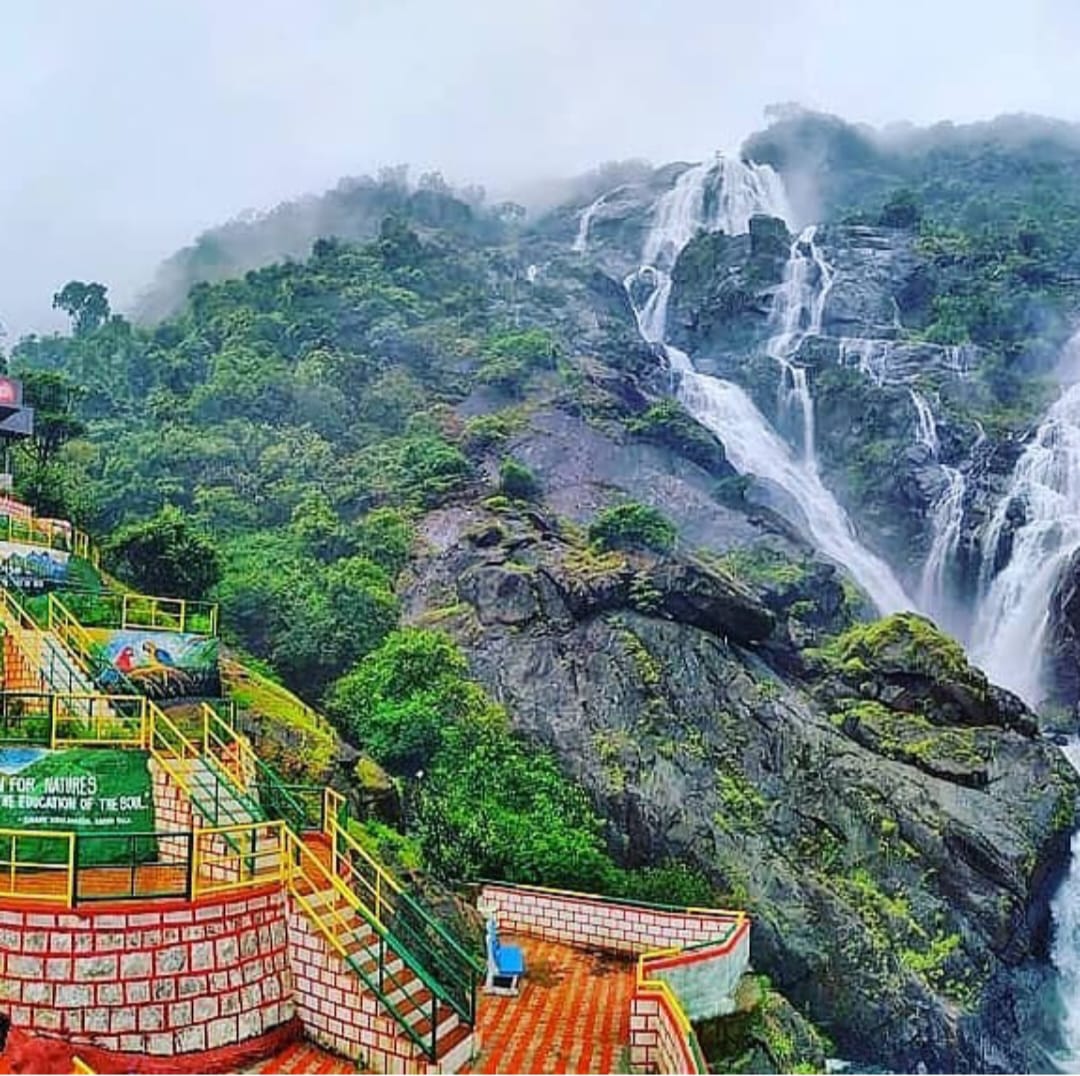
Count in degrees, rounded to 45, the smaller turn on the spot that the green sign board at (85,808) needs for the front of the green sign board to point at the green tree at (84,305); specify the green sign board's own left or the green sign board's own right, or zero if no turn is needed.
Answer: approximately 180°

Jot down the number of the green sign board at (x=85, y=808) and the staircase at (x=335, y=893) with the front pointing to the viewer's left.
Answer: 0

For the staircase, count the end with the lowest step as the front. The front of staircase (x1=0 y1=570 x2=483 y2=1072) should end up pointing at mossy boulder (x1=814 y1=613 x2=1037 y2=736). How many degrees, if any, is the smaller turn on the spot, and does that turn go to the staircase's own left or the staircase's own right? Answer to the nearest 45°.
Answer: approximately 90° to the staircase's own left

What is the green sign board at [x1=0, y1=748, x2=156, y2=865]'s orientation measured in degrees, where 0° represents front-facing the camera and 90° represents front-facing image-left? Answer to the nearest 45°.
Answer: approximately 0°

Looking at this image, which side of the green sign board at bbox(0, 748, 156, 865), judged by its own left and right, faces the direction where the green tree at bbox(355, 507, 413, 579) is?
back

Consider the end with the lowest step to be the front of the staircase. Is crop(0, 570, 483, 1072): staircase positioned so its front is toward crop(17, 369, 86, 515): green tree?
no

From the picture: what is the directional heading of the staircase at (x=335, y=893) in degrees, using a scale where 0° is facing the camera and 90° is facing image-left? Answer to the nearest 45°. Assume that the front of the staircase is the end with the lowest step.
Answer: approximately 315°

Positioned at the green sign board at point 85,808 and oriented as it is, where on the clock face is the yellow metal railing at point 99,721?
The yellow metal railing is roughly at 6 o'clock from the green sign board.

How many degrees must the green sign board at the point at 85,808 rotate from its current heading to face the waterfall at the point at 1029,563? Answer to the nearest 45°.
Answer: approximately 135° to its left

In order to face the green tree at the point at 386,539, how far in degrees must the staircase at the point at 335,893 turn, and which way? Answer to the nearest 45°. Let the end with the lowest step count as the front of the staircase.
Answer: approximately 135° to its left

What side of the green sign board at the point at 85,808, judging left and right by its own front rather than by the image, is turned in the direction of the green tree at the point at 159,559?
back

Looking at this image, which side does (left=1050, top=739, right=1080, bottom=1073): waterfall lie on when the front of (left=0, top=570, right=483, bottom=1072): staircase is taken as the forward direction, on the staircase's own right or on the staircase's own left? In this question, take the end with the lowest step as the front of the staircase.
on the staircase's own left

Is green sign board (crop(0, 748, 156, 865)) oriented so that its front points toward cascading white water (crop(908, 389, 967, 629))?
no

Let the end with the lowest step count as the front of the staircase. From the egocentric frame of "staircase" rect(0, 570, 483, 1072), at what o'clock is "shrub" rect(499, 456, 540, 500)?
The shrub is roughly at 8 o'clock from the staircase.
